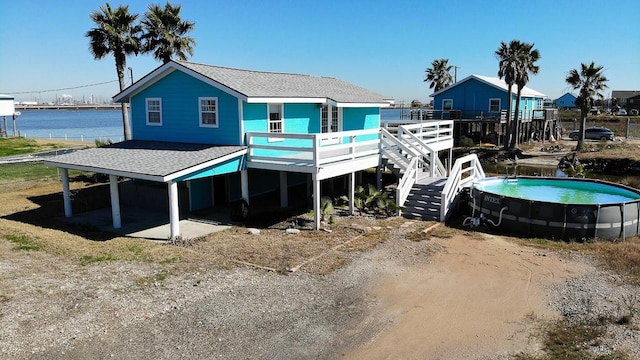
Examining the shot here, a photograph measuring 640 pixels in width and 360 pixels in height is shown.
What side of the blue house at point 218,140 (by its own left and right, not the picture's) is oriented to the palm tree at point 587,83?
left

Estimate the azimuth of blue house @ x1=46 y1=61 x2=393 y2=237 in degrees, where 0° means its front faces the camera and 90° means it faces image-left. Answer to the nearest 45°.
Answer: approximately 315°

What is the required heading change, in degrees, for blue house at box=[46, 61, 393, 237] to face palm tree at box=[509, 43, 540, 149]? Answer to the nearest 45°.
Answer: approximately 90° to its left

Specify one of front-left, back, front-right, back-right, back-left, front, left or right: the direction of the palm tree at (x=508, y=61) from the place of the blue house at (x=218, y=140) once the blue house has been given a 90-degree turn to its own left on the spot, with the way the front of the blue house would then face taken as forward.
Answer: front

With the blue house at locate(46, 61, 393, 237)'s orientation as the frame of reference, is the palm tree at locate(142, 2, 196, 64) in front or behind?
behind

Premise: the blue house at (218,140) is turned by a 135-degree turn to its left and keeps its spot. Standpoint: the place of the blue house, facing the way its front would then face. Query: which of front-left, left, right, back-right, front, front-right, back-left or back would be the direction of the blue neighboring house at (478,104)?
front-right

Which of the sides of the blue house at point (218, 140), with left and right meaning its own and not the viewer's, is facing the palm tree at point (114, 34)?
back
